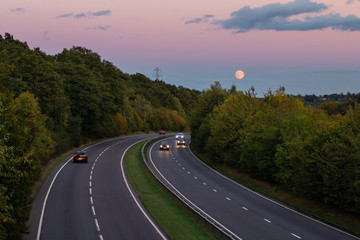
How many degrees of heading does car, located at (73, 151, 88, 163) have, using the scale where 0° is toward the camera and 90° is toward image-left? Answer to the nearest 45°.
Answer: approximately 180°
